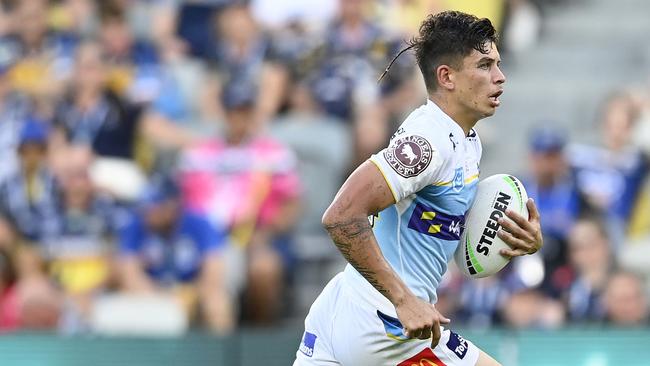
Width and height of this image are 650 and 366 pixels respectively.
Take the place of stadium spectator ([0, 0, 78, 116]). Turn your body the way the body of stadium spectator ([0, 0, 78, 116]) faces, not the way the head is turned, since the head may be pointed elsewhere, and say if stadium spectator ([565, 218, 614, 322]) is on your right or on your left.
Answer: on your left

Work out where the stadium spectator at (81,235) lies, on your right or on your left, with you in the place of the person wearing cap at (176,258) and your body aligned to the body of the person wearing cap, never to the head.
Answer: on your right

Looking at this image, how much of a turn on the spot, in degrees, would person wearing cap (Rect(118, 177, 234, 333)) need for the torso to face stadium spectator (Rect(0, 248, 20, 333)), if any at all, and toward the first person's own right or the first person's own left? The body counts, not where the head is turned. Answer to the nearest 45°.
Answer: approximately 90° to the first person's own right

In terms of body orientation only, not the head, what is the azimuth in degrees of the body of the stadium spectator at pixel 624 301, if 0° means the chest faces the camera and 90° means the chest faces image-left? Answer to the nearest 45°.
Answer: approximately 0°

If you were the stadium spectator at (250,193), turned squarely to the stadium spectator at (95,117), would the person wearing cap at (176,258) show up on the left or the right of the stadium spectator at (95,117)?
left
